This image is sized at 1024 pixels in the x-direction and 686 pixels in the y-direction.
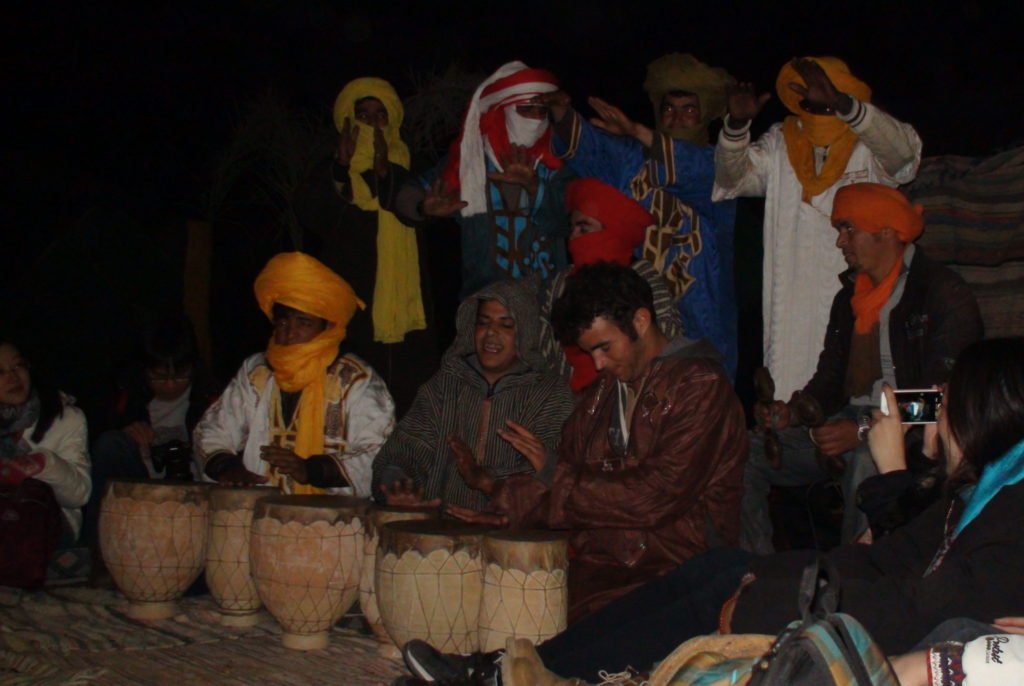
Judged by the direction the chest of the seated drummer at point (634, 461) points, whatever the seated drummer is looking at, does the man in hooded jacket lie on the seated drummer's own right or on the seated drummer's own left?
on the seated drummer's own right

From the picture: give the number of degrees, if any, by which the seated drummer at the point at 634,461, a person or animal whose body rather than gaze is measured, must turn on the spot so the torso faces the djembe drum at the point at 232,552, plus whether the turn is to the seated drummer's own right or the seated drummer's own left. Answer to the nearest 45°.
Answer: approximately 45° to the seated drummer's own right

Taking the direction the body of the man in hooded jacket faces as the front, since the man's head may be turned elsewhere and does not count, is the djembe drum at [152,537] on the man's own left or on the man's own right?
on the man's own right

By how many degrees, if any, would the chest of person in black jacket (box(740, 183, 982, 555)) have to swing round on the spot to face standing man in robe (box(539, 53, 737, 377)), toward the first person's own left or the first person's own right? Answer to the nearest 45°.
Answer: approximately 90° to the first person's own right

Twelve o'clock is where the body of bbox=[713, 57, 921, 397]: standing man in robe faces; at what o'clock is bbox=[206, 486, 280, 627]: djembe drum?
The djembe drum is roughly at 2 o'clock from the standing man in robe.

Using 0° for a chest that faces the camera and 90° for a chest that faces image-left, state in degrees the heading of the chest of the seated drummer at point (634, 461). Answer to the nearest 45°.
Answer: approximately 45°

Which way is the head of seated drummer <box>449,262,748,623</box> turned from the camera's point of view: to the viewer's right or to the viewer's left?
to the viewer's left

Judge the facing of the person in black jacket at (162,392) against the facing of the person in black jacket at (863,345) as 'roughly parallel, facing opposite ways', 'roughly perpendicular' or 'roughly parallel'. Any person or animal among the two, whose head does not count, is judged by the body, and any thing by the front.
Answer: roughly perpendicular

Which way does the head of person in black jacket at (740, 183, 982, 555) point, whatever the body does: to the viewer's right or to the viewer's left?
to the viewer's left
